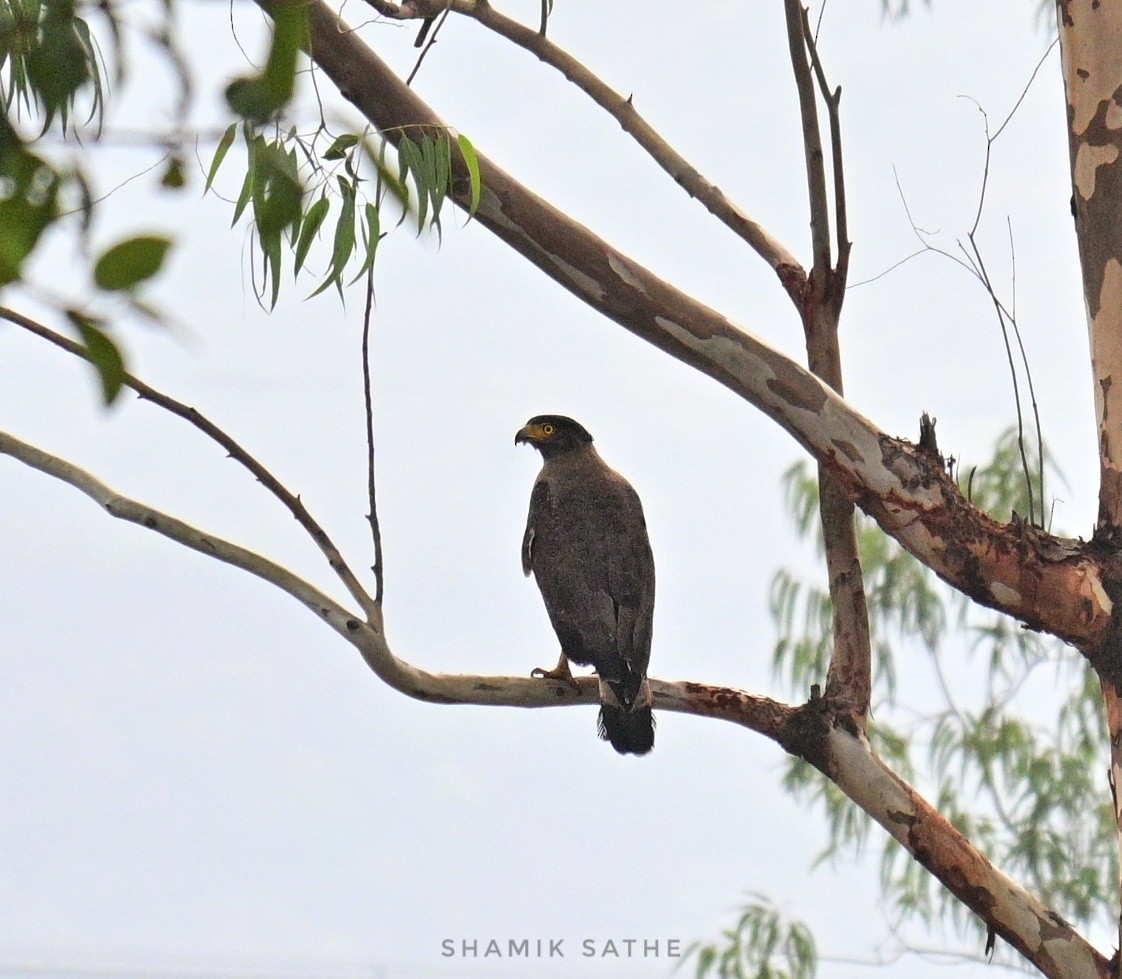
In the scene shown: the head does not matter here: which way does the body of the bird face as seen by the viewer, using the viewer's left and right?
facing away from the viewer and to the left of the viewer
